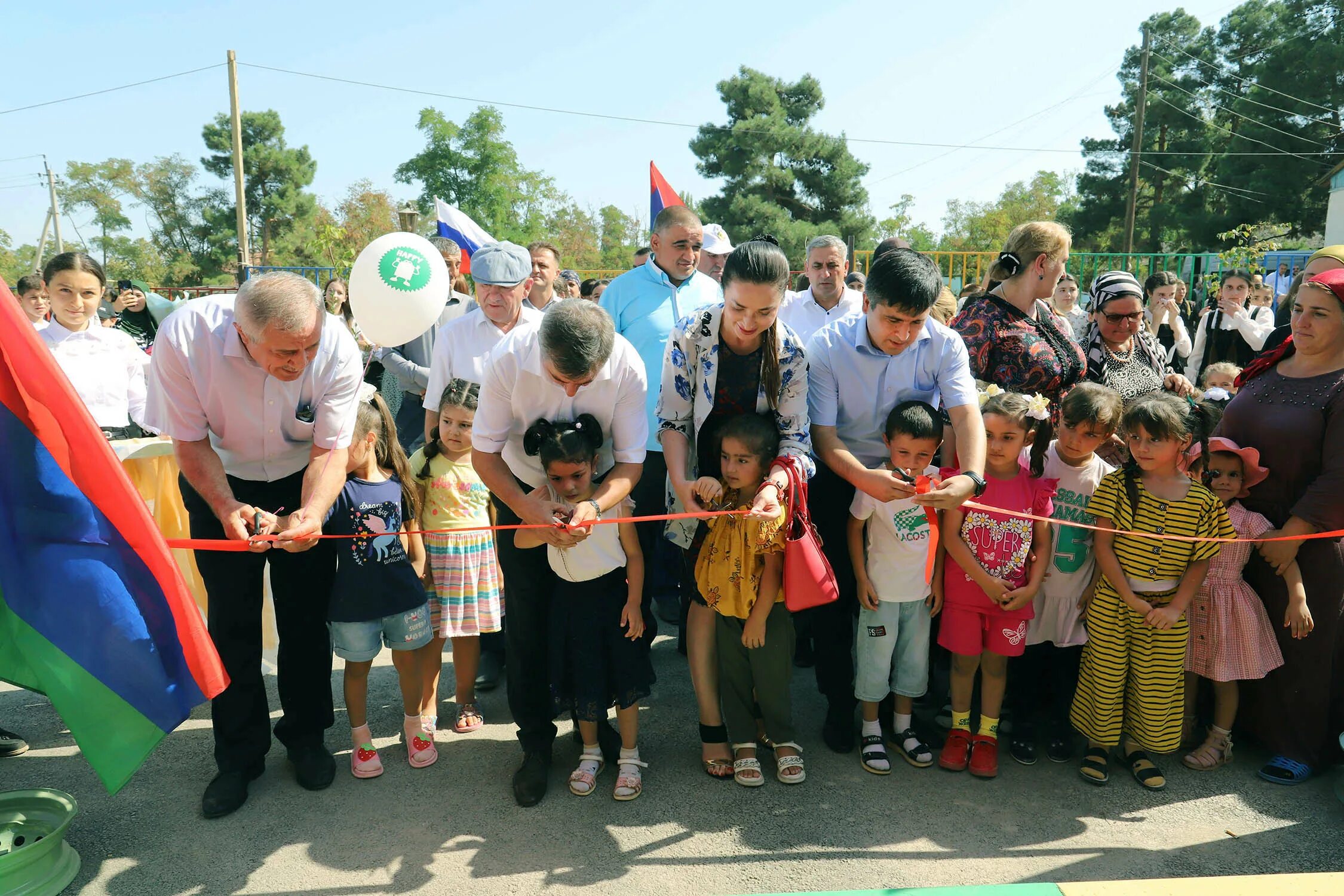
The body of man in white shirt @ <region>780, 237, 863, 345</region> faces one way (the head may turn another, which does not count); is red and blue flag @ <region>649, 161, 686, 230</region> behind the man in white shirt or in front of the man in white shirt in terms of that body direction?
behind

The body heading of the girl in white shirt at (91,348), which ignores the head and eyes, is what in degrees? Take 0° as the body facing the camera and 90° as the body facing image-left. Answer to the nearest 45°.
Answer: approximately 0°

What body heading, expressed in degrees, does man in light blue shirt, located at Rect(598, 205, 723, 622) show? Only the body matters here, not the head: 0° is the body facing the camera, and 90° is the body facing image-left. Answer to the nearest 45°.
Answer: approximately 315°

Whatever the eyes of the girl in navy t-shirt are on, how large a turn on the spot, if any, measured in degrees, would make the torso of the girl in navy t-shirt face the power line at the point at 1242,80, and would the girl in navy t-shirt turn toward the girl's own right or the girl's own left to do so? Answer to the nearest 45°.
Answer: approximately 135° to the girl's own left

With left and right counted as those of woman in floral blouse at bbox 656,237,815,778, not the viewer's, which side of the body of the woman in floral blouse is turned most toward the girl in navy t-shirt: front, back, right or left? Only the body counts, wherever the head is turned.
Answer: right

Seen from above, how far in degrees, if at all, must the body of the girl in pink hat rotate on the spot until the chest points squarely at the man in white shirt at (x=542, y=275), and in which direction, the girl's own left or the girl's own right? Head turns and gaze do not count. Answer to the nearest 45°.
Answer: approximately 45° to the girl's own right

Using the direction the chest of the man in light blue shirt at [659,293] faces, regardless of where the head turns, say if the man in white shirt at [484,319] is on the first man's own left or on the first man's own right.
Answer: on the first man's own right

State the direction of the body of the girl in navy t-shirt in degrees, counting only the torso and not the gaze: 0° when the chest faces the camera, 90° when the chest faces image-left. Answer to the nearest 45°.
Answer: approximately 0°

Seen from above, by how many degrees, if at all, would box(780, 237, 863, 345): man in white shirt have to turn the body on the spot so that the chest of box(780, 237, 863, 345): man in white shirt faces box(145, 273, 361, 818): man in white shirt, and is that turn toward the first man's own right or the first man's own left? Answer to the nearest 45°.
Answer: approximately 45° to the first man's own right
